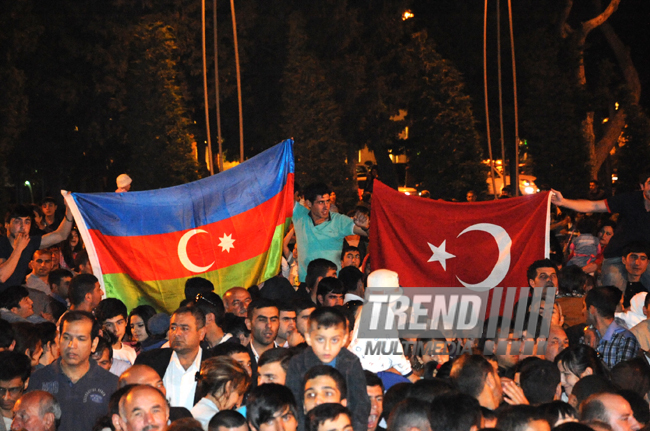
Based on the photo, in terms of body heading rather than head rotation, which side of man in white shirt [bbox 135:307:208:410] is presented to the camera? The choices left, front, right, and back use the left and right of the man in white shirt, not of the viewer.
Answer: front

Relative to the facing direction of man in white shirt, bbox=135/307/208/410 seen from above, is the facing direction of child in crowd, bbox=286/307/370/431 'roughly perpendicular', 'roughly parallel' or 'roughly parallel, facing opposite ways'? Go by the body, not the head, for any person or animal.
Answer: roughly parallel

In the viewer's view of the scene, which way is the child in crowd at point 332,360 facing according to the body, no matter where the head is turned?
toward the camera

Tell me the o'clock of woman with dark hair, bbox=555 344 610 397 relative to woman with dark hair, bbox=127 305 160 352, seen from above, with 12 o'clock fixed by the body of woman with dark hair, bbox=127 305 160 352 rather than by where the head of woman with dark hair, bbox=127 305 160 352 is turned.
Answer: woman with dark hair, bbox=555 344 610 397 is roughly at 9 o'clock from woman with dark hair, bbox=127 305 160 352.

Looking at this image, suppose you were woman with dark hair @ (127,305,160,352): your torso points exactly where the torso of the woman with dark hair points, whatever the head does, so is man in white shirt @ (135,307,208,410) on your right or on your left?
on your left

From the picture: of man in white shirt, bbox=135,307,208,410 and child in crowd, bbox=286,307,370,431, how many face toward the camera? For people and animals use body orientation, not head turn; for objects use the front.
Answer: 2

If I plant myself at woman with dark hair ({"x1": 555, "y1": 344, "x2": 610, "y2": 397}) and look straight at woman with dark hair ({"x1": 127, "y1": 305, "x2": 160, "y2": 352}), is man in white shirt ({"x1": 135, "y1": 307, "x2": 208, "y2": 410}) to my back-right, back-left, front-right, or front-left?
front-left

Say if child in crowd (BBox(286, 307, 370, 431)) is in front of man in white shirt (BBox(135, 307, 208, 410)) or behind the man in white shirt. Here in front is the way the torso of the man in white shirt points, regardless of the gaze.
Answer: in front

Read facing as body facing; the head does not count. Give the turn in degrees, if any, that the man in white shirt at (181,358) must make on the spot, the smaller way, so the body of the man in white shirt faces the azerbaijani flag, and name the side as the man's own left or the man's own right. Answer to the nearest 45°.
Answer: approximately 180°

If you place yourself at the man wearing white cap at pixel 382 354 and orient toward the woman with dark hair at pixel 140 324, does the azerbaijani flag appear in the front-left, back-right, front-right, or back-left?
front-right

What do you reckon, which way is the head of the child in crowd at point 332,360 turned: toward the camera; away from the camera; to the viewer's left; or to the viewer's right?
toward the camera
